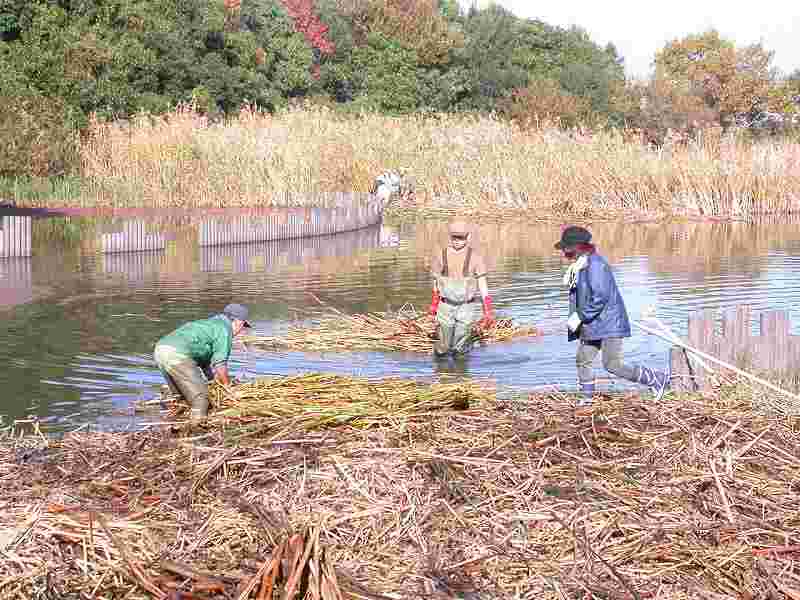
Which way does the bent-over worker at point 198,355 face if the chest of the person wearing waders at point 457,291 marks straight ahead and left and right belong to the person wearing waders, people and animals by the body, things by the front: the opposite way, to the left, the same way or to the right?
to the left

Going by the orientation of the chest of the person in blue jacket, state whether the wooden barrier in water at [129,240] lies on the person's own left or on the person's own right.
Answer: on the person's own right

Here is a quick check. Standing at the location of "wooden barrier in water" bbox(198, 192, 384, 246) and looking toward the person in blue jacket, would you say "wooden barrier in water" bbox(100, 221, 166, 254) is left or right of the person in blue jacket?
right

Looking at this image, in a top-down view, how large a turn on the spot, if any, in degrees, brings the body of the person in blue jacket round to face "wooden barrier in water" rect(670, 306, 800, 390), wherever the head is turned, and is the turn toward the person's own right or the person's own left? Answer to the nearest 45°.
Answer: approximately 180°

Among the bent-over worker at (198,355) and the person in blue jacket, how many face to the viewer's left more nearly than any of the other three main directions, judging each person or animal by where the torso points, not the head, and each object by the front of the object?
1

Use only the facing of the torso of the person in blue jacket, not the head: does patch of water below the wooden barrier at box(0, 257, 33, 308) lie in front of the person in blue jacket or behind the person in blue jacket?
in front

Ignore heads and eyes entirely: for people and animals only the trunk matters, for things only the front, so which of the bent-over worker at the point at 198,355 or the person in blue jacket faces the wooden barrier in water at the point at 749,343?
the bent-over worker

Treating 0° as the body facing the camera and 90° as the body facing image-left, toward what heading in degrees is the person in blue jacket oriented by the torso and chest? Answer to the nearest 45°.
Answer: approximately 90°

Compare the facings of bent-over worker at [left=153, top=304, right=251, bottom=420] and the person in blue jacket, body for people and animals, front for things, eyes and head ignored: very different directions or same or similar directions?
very different directions

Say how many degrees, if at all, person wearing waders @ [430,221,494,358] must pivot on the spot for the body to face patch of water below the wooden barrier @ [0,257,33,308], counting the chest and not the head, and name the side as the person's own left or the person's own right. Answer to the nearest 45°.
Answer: approximately 135° to the person's own right

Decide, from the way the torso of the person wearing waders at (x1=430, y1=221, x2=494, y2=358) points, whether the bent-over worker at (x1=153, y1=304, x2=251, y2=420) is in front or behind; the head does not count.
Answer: in front

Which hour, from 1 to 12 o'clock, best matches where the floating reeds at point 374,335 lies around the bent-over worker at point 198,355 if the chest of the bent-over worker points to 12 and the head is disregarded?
The floating reeds is roughly at 10 o'clock from the bent-over worker.

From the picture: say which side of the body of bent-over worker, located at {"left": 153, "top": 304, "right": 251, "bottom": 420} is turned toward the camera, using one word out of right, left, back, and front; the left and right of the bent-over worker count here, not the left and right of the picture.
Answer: right

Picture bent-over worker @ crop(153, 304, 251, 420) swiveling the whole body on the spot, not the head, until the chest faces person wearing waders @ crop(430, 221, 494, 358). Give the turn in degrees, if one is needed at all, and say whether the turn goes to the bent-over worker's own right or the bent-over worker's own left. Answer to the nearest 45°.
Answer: approximately 45° to the bent-over worker's own left

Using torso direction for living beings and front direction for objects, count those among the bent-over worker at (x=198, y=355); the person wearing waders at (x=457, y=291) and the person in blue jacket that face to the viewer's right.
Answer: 1
